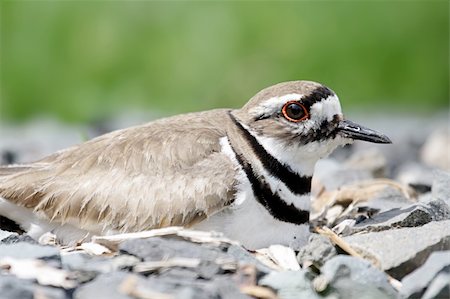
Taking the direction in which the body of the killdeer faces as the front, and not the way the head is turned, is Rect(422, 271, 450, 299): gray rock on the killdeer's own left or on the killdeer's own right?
on the killdeer's own right

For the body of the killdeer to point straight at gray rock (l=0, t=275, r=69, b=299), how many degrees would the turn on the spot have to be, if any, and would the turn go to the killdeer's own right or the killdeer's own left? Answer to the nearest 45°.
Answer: approximately 135° to the killdeer's own right

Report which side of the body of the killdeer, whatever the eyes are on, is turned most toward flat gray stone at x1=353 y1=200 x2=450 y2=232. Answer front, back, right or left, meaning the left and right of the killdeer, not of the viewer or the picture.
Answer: front

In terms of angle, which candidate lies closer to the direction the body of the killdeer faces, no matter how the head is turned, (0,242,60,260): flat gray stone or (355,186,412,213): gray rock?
the gray rock

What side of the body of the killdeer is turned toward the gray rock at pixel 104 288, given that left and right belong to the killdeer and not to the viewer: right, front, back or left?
right

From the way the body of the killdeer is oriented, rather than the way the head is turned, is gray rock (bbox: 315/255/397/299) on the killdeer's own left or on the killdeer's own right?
on the killdeer's own right

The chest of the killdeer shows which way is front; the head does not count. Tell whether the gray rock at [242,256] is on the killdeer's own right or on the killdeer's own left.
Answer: on the killdeer's own right

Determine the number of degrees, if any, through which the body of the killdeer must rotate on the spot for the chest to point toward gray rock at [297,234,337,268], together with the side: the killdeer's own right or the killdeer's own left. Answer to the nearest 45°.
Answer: approximately 45° to the killdeer's own right

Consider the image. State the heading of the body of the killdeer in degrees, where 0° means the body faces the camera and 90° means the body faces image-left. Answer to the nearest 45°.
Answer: approximately 270°
